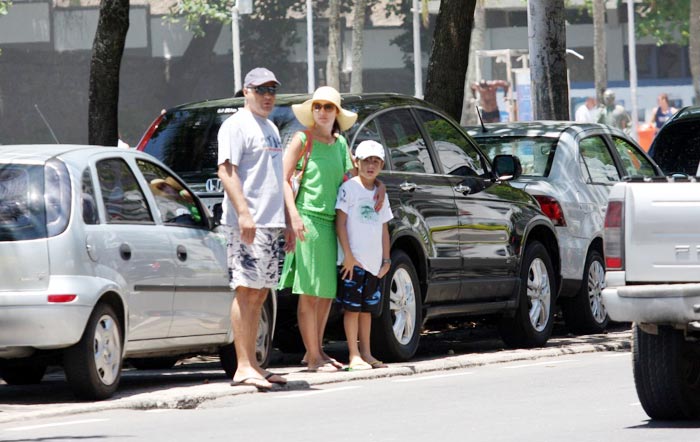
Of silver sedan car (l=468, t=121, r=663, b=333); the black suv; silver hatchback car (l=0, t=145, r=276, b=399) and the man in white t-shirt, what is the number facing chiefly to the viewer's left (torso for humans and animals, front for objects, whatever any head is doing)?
0

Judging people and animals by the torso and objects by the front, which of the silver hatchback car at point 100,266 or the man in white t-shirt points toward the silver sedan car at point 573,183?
the silver hatchback car at point 100,266

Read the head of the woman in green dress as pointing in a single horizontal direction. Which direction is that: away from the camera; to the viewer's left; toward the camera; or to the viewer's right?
toward the camera

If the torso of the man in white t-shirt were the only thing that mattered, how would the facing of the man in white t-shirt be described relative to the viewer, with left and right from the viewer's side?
facing the viewer and to the right of the viewer

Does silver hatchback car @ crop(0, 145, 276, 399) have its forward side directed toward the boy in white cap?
yes

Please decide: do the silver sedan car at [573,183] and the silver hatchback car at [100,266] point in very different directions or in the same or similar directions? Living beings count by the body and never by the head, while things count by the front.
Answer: same or similar directions

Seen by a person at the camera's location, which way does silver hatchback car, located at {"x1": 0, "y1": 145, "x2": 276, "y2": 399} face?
facing away from the viewer and to the right of the viewer

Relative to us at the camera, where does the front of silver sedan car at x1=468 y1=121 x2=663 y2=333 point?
facing away from the viewer and to the right of the viewer

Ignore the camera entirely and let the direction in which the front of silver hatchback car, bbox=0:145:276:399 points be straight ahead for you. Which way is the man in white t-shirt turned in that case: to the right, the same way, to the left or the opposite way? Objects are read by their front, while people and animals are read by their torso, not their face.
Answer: to the right

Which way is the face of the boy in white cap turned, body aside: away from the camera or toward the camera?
toward the camera

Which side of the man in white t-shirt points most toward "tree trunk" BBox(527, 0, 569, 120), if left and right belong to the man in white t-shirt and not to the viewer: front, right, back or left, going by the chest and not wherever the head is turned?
left

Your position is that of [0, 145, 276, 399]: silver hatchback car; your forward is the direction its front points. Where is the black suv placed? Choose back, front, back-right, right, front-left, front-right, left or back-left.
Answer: front

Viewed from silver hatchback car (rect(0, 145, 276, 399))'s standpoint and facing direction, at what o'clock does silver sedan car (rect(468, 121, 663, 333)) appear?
silver sedan car (rect(468, 121, 663, 333)) is roughly at 12 o'clock from silver hatchback car (rect(0, 145, 276, 399)).

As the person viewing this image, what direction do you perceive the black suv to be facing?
facing away from the viewer and to the right of the viewer

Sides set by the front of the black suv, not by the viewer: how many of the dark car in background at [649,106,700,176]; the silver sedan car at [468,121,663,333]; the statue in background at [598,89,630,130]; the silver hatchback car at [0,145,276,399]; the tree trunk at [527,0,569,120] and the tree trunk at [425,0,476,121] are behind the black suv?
1

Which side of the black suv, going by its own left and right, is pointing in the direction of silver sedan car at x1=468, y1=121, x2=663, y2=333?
front

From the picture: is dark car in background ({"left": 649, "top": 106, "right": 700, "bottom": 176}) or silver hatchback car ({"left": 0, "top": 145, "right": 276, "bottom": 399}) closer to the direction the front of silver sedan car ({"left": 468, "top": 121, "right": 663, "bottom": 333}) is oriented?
the dark car in background

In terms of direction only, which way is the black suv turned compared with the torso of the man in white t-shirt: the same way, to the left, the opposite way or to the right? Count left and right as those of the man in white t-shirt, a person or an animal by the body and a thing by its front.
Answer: to the left
